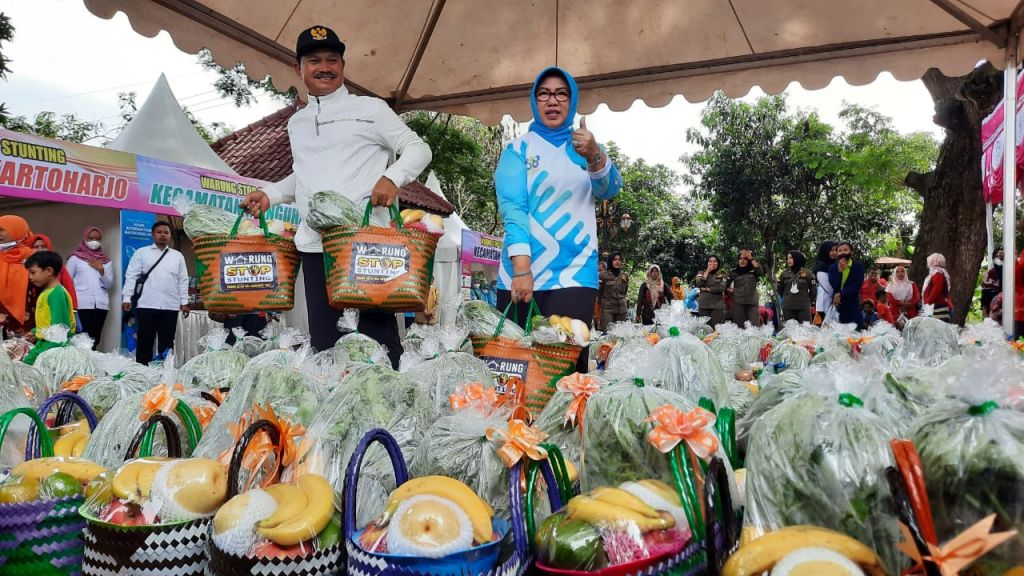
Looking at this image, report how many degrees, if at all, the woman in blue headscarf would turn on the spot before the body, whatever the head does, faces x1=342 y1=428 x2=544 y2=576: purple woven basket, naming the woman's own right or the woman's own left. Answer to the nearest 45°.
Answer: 0° — they already face it

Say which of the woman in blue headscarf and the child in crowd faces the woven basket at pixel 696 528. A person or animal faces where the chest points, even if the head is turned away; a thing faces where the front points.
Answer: the woman in blue headscarf

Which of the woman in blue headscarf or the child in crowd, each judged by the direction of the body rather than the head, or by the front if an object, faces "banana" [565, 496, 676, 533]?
the woman in blue headscarf

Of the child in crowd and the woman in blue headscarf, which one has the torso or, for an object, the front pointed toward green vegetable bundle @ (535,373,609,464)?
the woman in blue headscarf

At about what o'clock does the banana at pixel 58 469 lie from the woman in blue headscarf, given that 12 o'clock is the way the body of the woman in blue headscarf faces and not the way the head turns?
The banana is roughly at 1 o'clock from the woman in blue headscarf.

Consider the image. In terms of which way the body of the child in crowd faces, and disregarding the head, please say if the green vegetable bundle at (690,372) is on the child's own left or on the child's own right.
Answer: on the child's own left

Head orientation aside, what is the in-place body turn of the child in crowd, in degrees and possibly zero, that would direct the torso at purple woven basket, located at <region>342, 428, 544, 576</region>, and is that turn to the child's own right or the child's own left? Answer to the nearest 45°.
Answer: approximately 90° to the child's own left

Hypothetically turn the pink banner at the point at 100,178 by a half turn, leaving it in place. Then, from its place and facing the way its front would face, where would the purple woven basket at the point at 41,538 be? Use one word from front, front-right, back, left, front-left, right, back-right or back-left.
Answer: back-left

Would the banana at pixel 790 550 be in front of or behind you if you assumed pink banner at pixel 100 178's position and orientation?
in front

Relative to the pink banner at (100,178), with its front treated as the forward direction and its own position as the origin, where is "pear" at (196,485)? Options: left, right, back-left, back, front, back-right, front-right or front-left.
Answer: front-right

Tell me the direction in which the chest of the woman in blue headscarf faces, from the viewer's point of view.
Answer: toward the camera

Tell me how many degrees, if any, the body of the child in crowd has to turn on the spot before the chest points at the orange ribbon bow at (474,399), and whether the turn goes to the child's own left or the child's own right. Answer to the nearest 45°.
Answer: approximately 90° to the child's own left
